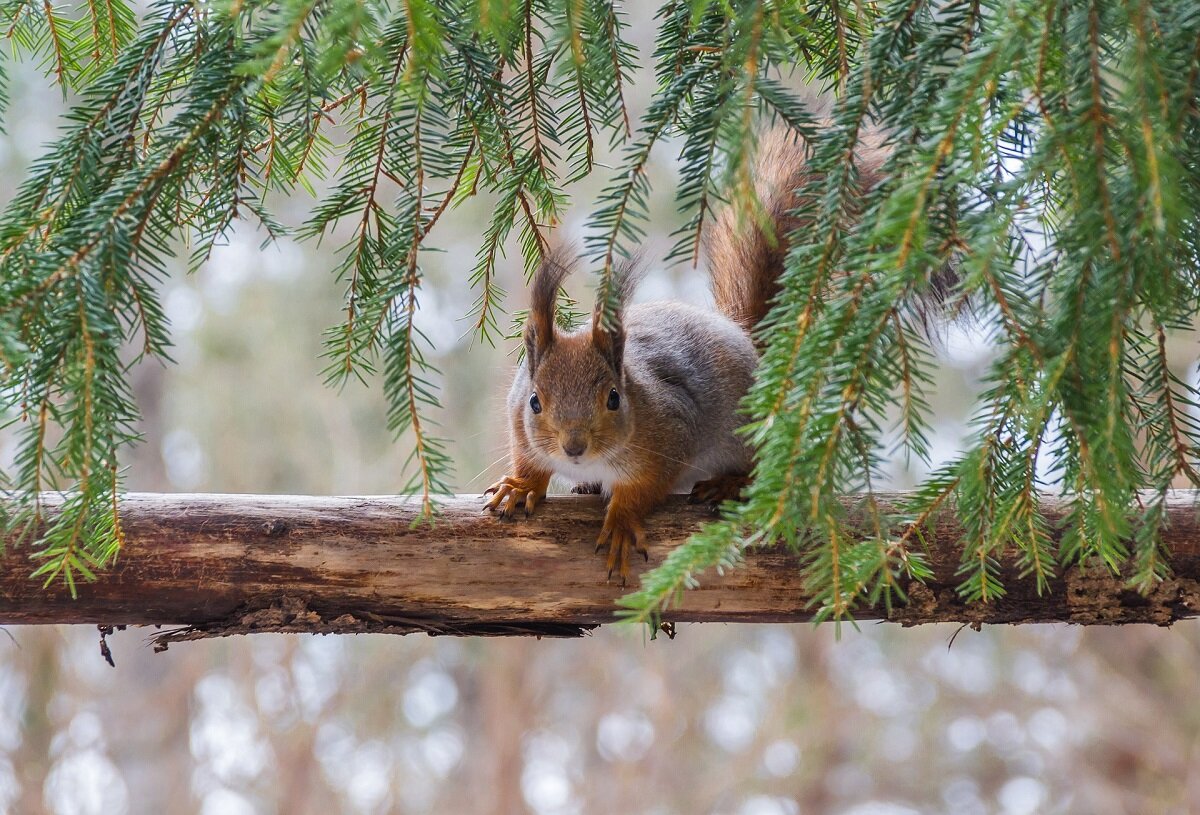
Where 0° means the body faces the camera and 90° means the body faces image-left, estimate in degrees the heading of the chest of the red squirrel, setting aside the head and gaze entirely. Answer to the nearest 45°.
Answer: approximately 45°
